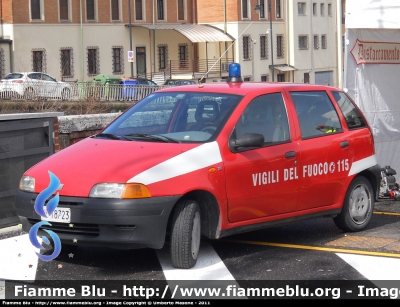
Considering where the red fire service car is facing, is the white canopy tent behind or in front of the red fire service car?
behind

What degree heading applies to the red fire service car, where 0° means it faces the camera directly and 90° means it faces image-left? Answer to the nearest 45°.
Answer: approximately 45°

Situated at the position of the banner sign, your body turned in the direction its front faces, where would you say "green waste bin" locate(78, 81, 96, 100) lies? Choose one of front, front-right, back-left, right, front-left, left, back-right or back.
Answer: back-right

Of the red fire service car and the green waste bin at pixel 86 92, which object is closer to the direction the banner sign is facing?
the red fire service car

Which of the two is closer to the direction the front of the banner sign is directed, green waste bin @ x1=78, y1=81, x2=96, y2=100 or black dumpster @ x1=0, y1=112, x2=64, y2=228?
the black dumpster

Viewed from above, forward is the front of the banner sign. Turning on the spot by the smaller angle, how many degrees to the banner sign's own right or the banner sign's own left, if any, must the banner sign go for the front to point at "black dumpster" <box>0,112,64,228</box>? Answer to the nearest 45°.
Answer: approximately 45° to the banner sign's own right

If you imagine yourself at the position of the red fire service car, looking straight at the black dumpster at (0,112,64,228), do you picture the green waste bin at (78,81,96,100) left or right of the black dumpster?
right

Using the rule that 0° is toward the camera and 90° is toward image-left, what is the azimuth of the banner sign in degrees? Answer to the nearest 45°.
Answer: approximately 0°

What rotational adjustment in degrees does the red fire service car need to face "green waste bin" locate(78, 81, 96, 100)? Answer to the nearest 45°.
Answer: approximately 135° to its right
